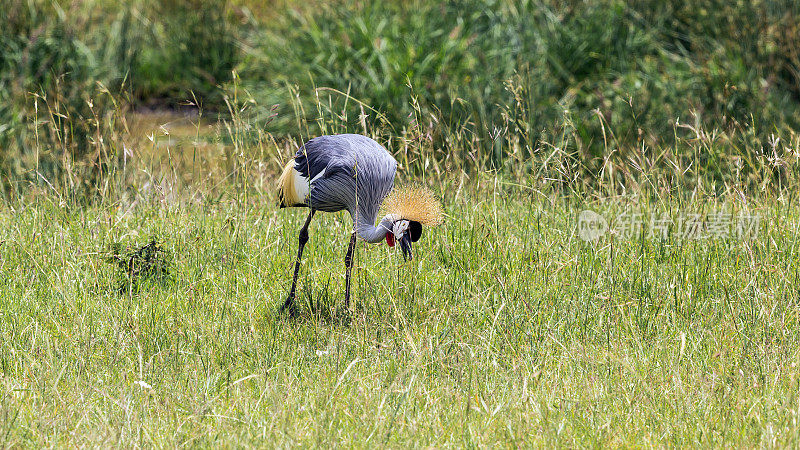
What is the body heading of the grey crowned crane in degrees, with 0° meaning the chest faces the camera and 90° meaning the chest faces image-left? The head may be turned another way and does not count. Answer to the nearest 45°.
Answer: approximately 270°
